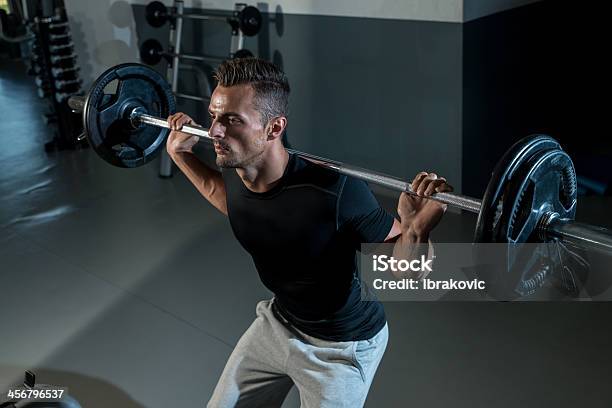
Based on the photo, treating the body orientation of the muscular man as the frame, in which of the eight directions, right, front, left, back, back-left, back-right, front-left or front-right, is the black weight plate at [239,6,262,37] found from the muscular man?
back-right

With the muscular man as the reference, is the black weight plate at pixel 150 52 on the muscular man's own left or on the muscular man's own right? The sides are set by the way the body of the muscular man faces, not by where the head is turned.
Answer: on the muscular man's own right

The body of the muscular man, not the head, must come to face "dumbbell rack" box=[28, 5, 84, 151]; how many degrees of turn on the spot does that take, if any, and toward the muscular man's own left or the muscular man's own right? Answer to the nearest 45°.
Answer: approximately 90° to the muscular man's own right

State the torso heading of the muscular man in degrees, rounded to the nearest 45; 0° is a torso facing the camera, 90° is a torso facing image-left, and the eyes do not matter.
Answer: approximately 45°

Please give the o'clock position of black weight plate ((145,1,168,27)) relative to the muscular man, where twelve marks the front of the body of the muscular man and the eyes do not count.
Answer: The black weight plate is roughly at 4 o'clock from the muscular man.

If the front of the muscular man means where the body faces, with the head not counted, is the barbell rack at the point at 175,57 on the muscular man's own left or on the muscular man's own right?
on the muscular man's own right

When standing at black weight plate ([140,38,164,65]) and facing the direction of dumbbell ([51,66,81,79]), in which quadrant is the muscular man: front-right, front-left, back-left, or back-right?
back-left
